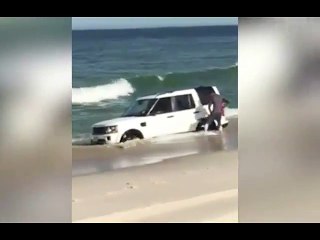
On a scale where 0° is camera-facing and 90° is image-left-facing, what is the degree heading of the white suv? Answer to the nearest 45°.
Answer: approximately 45°
